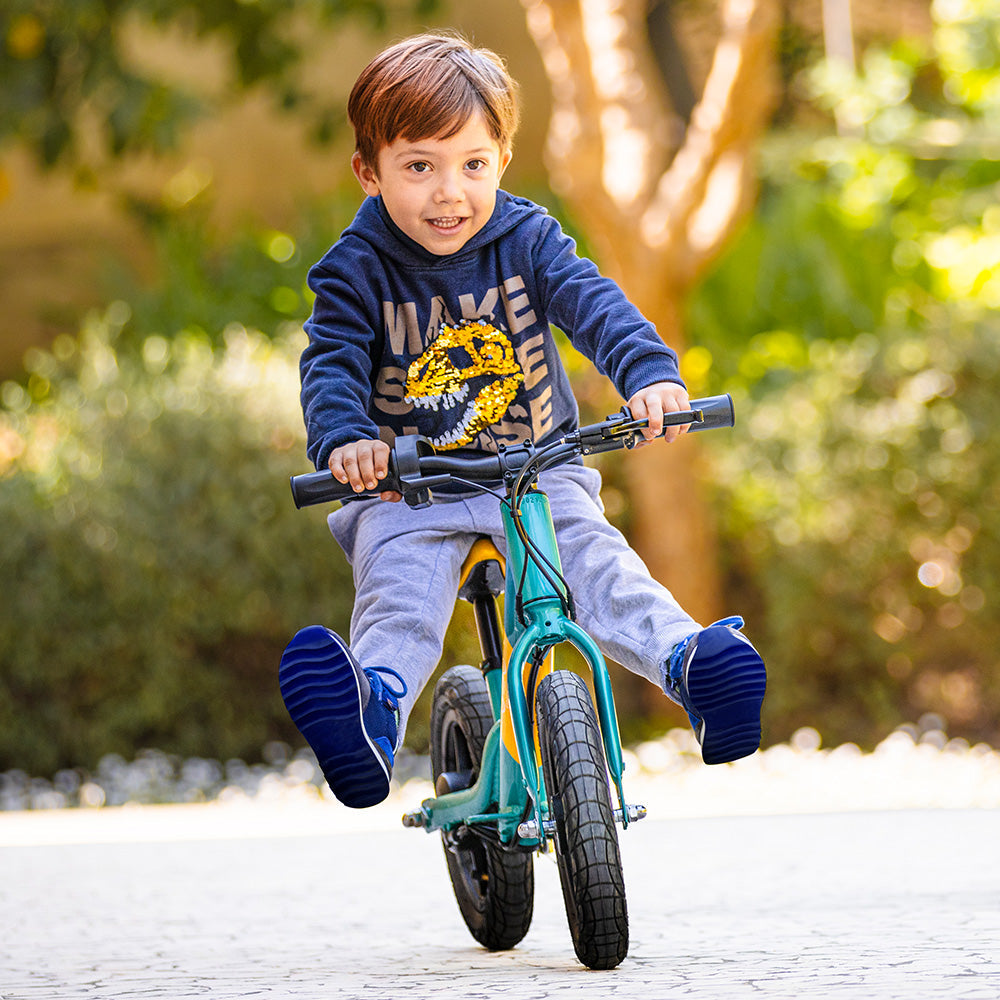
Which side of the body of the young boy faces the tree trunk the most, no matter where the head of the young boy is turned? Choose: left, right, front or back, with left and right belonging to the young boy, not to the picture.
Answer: back

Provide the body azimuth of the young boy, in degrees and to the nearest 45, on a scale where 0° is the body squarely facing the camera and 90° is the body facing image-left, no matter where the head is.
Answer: approximately 0°
